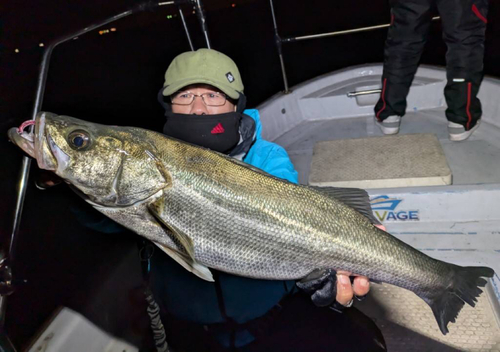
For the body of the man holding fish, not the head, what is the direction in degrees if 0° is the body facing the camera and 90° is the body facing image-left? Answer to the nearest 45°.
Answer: approximately 0°

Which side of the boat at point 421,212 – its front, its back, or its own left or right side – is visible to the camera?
back
